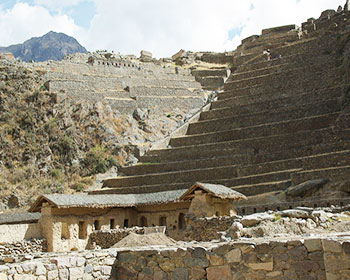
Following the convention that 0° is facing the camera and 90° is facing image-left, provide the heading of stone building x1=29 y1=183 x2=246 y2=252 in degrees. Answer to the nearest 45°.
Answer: approximately 0°

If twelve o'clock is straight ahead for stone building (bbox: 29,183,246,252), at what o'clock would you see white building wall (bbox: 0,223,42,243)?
The white building wall is roughly at 2 o'clock from the stone building.

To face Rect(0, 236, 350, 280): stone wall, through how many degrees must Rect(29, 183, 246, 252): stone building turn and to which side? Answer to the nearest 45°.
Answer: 0° — it already faces it

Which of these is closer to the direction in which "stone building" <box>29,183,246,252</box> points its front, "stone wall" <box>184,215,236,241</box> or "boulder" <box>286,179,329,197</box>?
the stone wall

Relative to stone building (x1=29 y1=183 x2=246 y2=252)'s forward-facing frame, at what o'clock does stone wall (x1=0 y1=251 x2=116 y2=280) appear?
The stone wall is roughly at 12 o'clock from the stone building.

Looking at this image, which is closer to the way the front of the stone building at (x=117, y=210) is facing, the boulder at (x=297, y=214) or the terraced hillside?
the boulder

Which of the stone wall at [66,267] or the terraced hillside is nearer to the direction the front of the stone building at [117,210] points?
the stone wall

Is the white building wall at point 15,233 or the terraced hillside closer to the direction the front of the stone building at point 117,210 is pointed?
the white building wall
